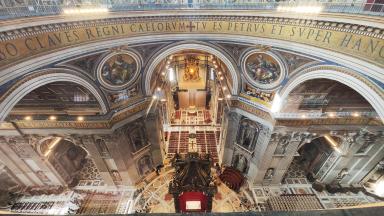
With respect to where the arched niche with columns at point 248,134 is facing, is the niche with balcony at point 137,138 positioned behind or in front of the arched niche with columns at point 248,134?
in front

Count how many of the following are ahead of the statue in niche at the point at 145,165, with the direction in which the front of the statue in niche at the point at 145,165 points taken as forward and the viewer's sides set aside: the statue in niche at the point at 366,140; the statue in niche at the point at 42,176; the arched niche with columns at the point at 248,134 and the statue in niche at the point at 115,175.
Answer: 2

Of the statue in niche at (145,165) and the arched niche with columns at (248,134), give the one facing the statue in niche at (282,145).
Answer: the statue in niche at (145,165)

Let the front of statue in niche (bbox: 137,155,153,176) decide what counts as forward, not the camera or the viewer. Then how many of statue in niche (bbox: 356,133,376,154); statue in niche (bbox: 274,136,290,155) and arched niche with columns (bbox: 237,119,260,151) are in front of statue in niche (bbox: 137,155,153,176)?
3

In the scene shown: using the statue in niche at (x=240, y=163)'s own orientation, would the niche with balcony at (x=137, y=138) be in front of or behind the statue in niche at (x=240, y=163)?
in front

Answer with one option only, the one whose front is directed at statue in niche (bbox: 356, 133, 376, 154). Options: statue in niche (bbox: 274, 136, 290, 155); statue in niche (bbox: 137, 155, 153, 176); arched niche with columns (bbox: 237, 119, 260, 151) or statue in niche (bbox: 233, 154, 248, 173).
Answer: statue in niche (bbox: 137, 155, 153, 176)

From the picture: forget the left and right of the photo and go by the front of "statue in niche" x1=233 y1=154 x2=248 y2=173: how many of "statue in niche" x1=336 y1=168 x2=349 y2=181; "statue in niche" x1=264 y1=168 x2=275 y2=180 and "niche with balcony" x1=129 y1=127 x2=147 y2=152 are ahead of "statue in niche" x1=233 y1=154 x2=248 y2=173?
1

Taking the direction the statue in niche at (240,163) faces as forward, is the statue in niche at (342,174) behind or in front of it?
behind

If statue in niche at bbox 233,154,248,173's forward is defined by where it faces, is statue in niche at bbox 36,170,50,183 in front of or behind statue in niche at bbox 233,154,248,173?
in front

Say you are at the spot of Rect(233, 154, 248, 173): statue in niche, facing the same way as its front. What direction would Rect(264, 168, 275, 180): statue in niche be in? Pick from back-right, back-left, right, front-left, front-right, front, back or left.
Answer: back-left

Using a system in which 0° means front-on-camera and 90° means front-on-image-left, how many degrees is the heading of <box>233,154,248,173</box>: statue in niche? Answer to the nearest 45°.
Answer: approximately 45°
